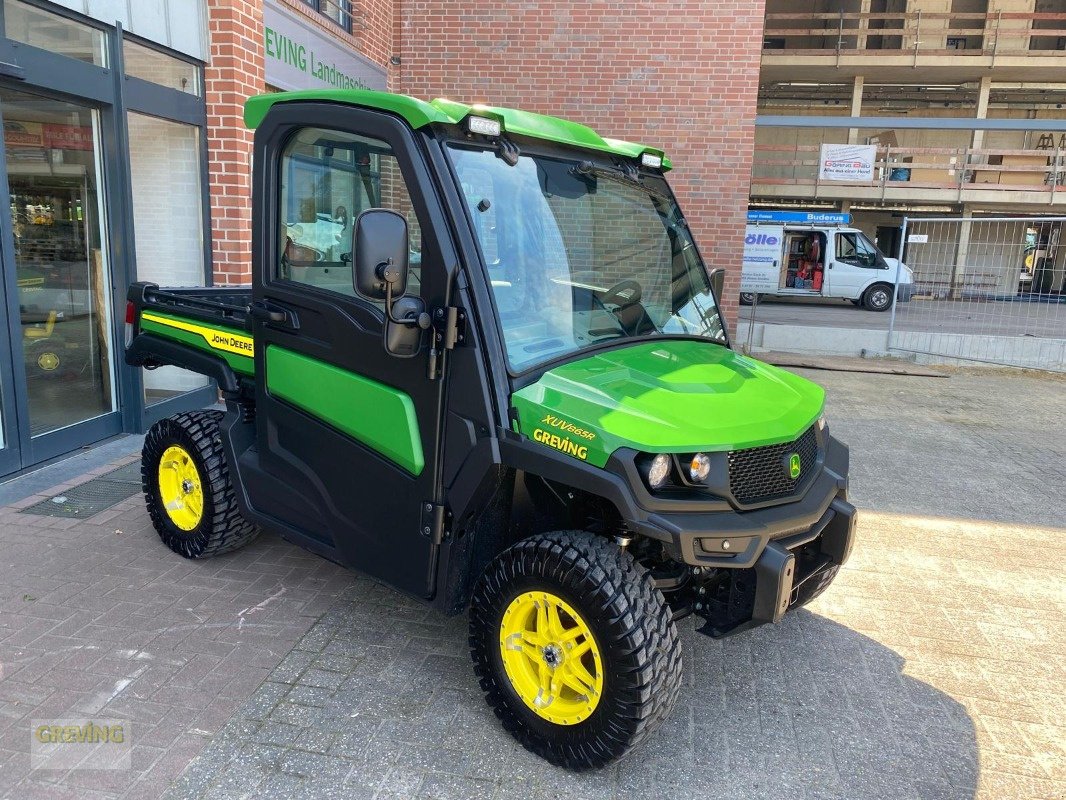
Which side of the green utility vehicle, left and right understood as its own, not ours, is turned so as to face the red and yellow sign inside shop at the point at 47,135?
back

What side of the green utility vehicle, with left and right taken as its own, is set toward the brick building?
back

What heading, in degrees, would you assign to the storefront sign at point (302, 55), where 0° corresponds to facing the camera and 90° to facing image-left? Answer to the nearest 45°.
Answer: approximately 315°

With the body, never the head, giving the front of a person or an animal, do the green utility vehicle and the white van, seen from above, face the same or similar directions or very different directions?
same or similar directions

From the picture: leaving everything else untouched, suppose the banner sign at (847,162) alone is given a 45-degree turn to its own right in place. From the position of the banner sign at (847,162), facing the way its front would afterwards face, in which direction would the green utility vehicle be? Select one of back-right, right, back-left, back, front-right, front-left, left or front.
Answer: front-left

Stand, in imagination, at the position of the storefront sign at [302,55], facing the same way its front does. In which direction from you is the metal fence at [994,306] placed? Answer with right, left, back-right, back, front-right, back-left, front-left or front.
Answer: front-left

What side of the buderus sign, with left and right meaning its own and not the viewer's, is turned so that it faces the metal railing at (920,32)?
back

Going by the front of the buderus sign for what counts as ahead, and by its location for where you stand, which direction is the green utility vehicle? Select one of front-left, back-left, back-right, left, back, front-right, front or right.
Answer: front

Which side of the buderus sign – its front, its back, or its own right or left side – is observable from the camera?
front

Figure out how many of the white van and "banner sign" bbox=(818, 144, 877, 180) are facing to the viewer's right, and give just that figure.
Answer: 1

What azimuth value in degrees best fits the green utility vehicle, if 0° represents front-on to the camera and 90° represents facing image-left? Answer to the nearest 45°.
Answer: approximately 315°

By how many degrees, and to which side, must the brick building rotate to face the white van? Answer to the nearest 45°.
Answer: approximately 90° to its left

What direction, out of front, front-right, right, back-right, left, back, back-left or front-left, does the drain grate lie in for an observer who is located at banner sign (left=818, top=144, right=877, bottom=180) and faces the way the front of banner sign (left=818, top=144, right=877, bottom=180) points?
front

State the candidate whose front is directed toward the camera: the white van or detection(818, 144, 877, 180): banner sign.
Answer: the banner sign

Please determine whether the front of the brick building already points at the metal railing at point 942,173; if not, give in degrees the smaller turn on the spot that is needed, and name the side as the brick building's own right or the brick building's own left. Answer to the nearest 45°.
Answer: approximately 90° to the brick building's own left

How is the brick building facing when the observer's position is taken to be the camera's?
facing the viewer and to the right of the viewer

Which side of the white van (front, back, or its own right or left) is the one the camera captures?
right

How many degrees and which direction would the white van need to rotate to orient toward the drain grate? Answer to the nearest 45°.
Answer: approximately 90° to its right

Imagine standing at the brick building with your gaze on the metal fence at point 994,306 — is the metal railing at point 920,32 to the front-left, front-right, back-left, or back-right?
front-left

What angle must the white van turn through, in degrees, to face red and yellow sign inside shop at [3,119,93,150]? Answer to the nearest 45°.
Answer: approximately 90° to its right
